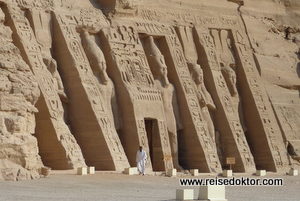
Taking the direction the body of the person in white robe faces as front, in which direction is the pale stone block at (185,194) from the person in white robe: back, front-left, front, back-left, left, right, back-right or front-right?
front

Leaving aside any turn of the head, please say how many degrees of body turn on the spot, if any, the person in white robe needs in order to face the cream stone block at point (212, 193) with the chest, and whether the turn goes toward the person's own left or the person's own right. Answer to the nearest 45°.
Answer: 0° — they already face it

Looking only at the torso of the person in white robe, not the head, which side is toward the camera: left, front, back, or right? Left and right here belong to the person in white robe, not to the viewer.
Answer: front

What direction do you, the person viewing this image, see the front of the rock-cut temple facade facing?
facing the viewer and to the right of the viewer

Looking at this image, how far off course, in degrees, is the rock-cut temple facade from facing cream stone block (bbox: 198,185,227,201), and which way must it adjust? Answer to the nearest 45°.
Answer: approximately 45° to its right
